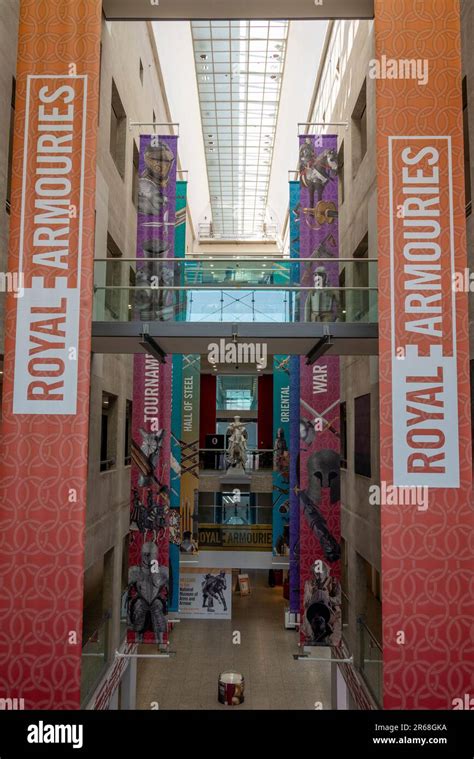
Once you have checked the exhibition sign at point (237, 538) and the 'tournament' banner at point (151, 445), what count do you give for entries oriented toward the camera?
2

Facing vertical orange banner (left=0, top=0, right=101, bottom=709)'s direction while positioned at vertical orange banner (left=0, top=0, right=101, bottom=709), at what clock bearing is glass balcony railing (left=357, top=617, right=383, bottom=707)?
The glass balcony railing is roughly at 9 o'clock from the vertical orange banner.

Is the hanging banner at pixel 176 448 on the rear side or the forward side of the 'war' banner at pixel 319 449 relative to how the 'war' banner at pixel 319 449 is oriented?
on the rear side

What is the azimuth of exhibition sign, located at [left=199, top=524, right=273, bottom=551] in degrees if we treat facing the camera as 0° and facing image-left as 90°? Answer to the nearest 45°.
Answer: approximately 0°

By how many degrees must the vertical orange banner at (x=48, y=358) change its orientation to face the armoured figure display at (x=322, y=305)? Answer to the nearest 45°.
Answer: approximately 90° to its left

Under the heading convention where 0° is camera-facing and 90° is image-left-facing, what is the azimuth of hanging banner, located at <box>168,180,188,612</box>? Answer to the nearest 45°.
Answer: approximately 0°
